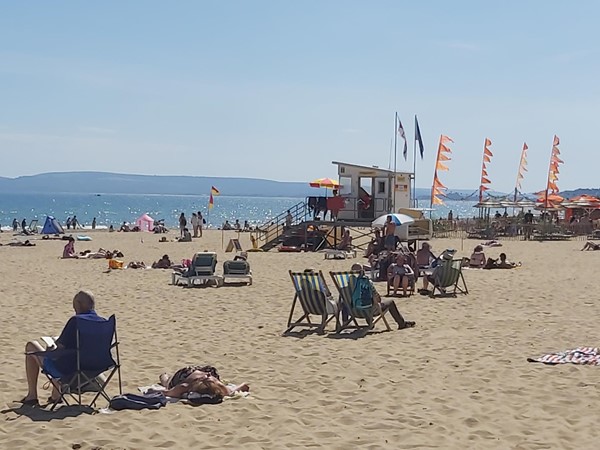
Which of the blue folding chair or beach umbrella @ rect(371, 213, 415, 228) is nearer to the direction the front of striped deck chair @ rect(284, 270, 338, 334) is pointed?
the beach umbrella

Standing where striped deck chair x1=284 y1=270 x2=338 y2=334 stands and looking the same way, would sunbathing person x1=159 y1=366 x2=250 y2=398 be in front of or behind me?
behind

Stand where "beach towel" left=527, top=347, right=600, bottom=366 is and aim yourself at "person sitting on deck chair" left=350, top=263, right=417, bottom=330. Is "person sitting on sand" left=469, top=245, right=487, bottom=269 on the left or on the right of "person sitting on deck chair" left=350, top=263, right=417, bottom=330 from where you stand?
right

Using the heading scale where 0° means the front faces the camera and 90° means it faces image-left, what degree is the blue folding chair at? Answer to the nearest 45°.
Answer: approximately 135°

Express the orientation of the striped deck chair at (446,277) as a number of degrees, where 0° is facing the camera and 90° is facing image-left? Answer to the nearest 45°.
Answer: approximately 135°

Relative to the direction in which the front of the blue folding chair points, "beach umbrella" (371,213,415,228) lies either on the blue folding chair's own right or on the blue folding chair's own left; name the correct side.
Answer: on the blue folding chair's own right

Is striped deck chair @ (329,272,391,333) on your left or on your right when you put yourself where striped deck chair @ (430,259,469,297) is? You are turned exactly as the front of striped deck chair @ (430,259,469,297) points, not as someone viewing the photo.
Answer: on your left

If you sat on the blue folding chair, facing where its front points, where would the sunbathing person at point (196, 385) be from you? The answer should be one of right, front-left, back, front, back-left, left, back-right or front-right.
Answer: back-right
